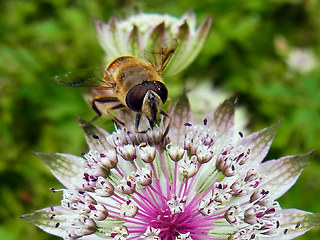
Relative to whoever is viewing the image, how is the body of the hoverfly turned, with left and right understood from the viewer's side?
facing the viewer and to the right of the viewer

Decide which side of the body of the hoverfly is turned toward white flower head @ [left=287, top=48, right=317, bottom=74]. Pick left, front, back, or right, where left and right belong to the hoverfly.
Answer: left

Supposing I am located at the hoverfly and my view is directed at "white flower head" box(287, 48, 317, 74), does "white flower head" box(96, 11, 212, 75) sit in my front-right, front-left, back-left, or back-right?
front-left
